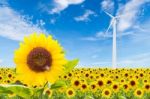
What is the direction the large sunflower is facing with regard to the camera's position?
facing the viewer

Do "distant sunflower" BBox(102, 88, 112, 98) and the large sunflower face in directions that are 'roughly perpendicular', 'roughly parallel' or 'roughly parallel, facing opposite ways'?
roughly parallel

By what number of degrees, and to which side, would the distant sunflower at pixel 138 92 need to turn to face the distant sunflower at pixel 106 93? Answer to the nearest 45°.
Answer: approximately 45° to its right

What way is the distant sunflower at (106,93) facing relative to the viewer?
toward the camera

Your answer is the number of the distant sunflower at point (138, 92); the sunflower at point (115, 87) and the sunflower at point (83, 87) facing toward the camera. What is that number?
3

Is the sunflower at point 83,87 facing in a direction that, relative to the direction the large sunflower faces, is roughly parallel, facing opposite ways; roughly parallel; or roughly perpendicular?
roughly parallel

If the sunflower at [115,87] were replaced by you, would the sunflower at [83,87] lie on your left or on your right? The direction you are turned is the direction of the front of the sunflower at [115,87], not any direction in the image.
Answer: on your right

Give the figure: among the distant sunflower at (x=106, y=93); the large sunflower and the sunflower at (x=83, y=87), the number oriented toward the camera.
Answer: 3

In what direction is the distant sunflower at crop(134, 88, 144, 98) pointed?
toward the camera

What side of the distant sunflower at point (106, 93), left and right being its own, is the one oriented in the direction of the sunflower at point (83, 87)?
right

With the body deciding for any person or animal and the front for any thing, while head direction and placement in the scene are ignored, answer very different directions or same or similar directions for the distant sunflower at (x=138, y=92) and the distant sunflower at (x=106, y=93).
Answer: same or similar directions
